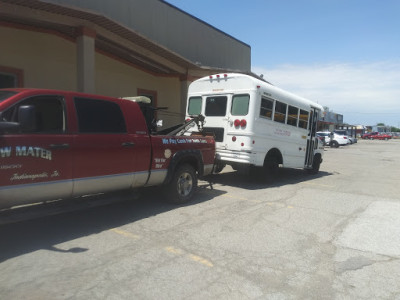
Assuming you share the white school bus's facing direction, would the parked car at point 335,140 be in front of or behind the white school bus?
in front

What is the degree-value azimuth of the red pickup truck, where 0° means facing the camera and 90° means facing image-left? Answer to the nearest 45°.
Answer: approximately 45°

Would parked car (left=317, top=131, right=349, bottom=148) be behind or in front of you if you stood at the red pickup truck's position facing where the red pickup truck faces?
behind

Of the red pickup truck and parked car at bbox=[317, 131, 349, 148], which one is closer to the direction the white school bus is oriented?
the parked car

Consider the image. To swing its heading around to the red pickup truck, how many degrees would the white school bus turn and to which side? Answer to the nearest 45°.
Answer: approximately 180°

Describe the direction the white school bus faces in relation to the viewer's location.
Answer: facing away from the viewer and to the right of the viewer

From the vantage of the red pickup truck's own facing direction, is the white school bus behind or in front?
behind
